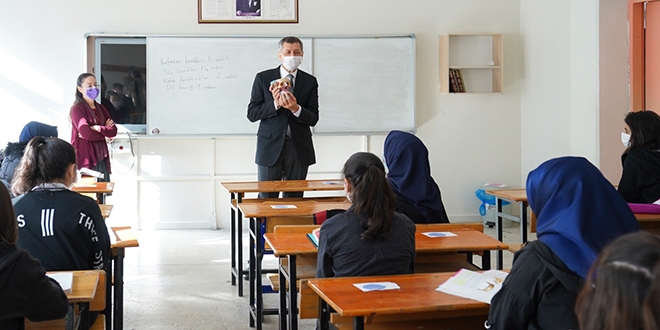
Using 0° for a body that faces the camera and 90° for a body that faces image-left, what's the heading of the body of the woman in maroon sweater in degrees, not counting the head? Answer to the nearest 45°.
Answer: approximately 315°

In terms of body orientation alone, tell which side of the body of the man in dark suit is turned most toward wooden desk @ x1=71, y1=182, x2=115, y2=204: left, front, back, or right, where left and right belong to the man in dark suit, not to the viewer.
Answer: right

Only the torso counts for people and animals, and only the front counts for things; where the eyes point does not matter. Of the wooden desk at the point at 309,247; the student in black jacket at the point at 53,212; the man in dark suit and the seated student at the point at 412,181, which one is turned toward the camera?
the man in dark suit

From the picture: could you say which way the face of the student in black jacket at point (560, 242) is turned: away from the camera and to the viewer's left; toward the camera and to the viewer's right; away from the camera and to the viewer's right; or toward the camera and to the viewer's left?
away from the camera and to the viewer's left

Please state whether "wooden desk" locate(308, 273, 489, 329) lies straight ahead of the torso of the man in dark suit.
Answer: yes

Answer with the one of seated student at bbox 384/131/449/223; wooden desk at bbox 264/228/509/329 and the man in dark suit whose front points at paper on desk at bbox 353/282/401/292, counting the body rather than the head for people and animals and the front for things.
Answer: the man in dark suit

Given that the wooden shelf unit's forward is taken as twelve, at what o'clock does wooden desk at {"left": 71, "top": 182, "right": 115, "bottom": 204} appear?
The wooden desk is roughly at 1 o'clock from the wooden shelf unit.

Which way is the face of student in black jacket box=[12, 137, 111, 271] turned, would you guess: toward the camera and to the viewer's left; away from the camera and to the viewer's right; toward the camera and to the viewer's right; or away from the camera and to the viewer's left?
away from the camera and to the viewer's right

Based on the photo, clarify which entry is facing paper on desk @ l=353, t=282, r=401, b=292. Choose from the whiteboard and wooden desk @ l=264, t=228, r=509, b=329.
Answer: the whiteboard

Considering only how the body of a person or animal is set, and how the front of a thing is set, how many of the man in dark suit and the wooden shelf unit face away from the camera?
0

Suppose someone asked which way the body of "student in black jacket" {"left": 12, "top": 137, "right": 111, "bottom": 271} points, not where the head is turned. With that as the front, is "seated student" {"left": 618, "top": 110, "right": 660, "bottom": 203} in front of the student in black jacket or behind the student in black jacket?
in front

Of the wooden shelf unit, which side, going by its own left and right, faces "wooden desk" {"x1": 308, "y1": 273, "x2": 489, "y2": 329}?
front

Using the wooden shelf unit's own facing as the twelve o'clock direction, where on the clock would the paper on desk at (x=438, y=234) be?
The paper on desk is roughly at 12 o'clock from the wooden shelf unit.
